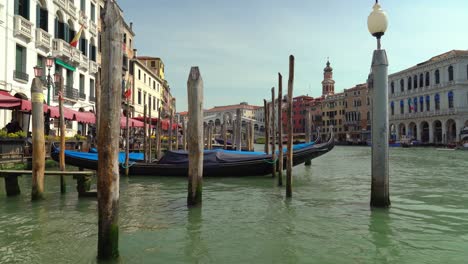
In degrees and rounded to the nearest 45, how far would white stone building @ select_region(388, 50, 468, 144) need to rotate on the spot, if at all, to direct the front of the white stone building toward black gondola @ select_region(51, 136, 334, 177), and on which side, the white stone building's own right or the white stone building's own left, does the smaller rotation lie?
approximately 45° to the white stone building's own left

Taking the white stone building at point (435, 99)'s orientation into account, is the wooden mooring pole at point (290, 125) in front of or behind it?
in front

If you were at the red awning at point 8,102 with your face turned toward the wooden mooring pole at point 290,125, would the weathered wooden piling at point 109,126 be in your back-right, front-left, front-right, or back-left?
front-right

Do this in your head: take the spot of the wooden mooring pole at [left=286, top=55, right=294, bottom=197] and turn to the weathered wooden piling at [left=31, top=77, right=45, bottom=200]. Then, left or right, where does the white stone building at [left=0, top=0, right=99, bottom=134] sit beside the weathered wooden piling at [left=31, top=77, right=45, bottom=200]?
right

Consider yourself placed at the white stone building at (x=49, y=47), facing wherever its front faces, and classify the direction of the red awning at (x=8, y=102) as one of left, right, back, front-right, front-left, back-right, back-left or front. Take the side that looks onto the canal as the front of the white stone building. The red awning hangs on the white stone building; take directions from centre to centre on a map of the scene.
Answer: front-right

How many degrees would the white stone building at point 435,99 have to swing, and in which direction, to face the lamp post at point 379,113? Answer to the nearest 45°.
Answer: approximately 45° to its left

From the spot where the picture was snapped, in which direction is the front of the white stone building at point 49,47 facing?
facing the viewer and to the right of the viewer

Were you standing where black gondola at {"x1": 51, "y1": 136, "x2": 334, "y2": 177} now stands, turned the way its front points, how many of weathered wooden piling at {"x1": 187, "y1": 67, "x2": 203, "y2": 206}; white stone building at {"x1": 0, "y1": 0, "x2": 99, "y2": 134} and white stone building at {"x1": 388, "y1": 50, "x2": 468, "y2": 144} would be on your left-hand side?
1

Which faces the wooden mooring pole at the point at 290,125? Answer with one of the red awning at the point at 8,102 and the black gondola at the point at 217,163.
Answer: the red awning
